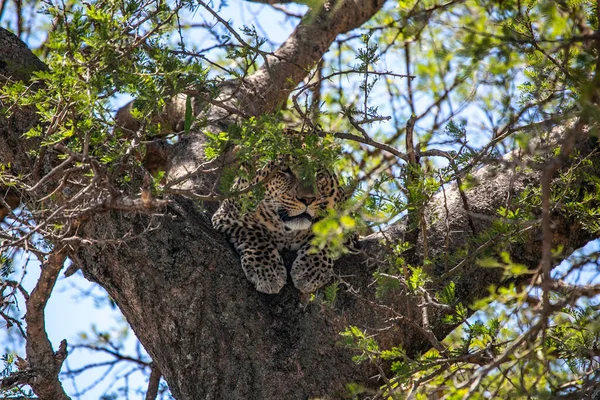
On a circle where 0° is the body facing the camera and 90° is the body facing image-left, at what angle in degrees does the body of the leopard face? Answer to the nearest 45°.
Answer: approximately 0°
